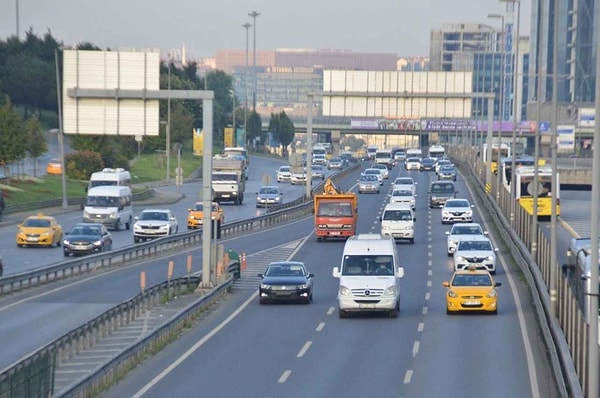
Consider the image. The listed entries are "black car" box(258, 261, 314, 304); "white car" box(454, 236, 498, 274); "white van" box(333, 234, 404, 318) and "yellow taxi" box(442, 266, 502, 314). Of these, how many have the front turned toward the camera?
4

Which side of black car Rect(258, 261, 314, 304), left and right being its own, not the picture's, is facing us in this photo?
front

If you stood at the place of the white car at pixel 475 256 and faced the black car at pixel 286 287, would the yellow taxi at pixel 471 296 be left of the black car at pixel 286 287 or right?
left

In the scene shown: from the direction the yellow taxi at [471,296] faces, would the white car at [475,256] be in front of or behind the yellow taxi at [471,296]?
behind

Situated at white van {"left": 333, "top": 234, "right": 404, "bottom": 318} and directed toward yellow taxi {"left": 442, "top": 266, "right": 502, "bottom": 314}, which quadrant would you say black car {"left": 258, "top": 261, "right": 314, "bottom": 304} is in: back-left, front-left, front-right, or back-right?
back-left

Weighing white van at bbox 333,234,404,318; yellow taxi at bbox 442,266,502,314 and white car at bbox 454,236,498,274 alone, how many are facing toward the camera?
3

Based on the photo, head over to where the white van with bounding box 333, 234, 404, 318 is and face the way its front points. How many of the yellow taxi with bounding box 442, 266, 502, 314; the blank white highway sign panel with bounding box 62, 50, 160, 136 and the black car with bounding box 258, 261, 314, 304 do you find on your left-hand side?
1

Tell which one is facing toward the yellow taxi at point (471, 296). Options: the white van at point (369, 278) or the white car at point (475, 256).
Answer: the white car

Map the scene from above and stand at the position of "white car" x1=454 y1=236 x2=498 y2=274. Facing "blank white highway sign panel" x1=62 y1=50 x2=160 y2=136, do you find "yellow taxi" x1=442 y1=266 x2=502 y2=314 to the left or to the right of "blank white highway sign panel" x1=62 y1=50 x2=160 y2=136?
left

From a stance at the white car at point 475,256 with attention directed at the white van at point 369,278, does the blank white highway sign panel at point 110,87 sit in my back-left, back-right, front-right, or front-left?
front-right

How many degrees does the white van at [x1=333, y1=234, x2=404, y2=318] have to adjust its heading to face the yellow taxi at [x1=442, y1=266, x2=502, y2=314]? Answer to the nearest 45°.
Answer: approximately 90° to its left
